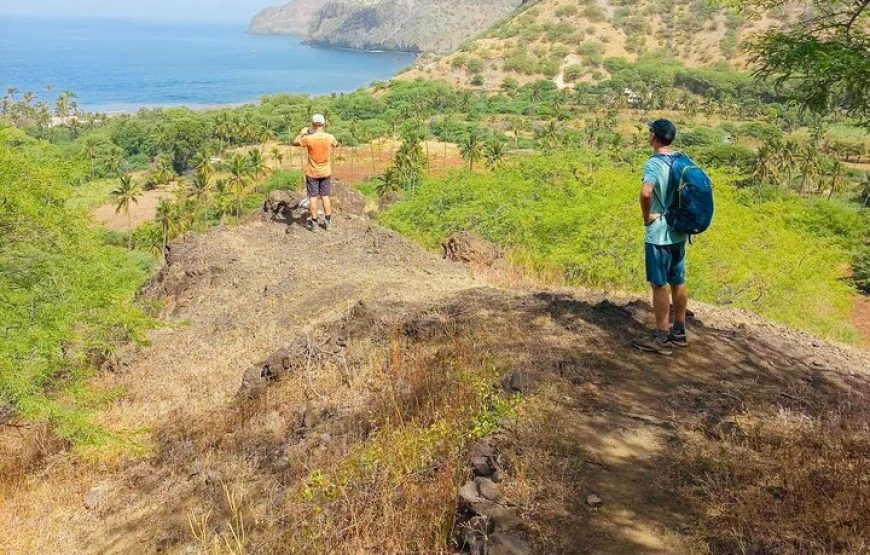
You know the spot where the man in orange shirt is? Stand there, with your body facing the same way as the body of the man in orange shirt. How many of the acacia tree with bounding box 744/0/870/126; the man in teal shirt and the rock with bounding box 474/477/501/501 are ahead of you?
0

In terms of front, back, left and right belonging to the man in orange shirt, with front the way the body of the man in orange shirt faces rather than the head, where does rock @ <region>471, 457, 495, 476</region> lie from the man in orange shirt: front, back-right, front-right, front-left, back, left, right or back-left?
back

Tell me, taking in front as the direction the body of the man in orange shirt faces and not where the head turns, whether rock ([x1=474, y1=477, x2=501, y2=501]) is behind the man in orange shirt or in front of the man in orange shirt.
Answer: behind

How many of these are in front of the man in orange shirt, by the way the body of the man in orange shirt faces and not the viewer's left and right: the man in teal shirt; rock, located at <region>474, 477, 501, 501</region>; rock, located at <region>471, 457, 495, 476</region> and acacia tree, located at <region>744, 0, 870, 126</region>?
0

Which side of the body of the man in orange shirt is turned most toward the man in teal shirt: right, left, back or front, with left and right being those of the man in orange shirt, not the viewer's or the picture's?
back

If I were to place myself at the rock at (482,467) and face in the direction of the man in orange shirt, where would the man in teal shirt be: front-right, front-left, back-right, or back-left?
front-right

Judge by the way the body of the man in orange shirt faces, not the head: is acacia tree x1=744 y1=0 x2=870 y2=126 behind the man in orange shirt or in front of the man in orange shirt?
behind

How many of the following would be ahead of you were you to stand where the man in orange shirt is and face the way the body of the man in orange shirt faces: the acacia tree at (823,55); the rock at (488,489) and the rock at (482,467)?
0

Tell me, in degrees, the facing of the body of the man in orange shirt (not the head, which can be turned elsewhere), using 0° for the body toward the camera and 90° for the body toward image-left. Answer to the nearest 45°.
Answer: approximately 180°
